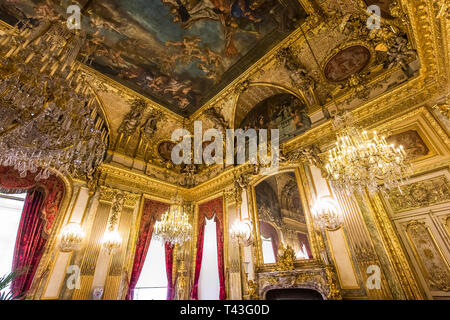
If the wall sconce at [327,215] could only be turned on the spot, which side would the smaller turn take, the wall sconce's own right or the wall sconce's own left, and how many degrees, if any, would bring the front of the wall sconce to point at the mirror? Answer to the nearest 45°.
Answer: approximately 90° to the wall sconce's own right

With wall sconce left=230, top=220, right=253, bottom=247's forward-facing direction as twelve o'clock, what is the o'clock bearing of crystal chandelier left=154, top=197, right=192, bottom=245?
The crystal chandelier is roughly at 1 o'clock from the wall sconce.

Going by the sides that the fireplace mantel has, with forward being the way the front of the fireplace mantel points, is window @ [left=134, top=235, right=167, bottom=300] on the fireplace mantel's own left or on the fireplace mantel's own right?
on the fireplace mantel's own right

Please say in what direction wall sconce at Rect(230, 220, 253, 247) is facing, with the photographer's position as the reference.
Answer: facing the viewer and to the left of the viewer

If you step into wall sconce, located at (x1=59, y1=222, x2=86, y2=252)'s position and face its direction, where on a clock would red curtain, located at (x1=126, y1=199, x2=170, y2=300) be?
The red curtain is roughly at 10 o'clock from the wall sconce.

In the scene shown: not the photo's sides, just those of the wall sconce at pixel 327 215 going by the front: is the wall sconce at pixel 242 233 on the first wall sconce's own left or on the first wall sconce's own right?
on the first wall sconce's own right

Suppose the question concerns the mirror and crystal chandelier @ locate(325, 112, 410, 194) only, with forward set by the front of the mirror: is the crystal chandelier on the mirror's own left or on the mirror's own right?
on the mirror's own left

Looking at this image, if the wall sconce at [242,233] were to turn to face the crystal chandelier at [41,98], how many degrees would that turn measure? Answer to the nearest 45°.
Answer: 0° — it already faces it

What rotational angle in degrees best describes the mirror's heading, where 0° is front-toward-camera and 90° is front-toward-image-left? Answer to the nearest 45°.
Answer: approximately 45°

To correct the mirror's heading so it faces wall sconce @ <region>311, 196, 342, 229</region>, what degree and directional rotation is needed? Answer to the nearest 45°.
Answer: approximately 90° to its left

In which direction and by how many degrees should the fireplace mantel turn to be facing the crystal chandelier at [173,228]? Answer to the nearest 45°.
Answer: approximately 45° to its right

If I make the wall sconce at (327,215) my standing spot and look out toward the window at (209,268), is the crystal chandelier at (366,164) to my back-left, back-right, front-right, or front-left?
back-left

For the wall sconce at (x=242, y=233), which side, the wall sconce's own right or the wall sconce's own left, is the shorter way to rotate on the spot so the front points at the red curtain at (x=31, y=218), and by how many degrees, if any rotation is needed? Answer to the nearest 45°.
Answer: approximately 45° to the wall sconce's own right

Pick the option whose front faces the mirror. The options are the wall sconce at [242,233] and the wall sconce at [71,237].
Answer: the wall sconce at [71,237]
